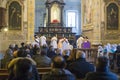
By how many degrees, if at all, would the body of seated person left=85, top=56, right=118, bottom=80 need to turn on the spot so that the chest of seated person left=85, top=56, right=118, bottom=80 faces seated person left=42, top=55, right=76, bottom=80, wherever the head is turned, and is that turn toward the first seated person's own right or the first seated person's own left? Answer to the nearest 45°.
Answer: approximately 90° to the first seated person's own left

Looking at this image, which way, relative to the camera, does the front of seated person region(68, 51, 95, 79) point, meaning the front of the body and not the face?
away from the camera

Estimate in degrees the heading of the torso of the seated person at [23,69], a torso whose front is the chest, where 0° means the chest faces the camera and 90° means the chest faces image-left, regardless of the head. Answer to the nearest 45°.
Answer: approximately 180°

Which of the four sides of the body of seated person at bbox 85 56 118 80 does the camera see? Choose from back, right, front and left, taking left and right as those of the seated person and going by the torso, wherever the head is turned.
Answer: back

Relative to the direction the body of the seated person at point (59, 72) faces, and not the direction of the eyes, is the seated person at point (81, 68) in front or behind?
in front

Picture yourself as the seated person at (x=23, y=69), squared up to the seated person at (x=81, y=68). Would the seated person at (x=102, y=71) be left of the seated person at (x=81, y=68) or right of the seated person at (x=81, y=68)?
right

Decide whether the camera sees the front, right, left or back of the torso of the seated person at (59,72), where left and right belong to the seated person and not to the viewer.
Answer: back

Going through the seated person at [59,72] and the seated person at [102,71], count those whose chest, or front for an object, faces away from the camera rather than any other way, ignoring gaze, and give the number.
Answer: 2

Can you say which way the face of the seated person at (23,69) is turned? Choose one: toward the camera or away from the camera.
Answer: away from the camera
